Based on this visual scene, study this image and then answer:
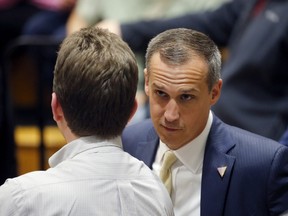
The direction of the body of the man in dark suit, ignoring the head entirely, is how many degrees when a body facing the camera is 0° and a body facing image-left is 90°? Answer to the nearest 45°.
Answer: approximately 45°

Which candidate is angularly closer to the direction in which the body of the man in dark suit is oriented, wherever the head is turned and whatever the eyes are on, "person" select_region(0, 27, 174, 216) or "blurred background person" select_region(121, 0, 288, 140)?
the person

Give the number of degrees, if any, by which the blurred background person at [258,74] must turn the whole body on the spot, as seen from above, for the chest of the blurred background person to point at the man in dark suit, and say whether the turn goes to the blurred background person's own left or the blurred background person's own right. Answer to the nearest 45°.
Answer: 0° — they already face them

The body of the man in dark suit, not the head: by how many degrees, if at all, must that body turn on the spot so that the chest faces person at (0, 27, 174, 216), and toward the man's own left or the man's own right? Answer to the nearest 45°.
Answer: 0° — they already face them

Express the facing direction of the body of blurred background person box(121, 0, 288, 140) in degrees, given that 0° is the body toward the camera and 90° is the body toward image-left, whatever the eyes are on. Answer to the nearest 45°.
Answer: approximately 0°
